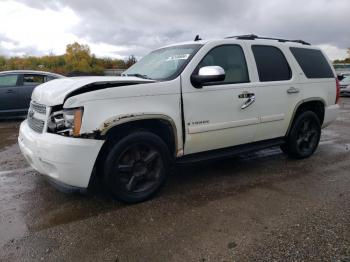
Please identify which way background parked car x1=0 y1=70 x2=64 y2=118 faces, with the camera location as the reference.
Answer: facing to the left of the viewer

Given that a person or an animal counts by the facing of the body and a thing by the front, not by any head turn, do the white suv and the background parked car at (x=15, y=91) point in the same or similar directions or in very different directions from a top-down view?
same or similar directions

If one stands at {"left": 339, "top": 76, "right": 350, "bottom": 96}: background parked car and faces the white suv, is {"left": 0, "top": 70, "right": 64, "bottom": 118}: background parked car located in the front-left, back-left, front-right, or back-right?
front-right

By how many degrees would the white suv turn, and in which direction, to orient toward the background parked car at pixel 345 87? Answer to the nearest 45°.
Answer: approximately 180°

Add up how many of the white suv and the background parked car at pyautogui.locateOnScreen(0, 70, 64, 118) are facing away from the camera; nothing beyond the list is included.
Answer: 0

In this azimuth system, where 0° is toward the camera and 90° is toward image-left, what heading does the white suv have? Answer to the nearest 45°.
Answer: approximately 45°

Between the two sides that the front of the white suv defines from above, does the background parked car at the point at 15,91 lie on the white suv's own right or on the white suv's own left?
on the white suv's own right

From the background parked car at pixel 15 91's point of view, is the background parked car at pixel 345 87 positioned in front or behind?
behind
